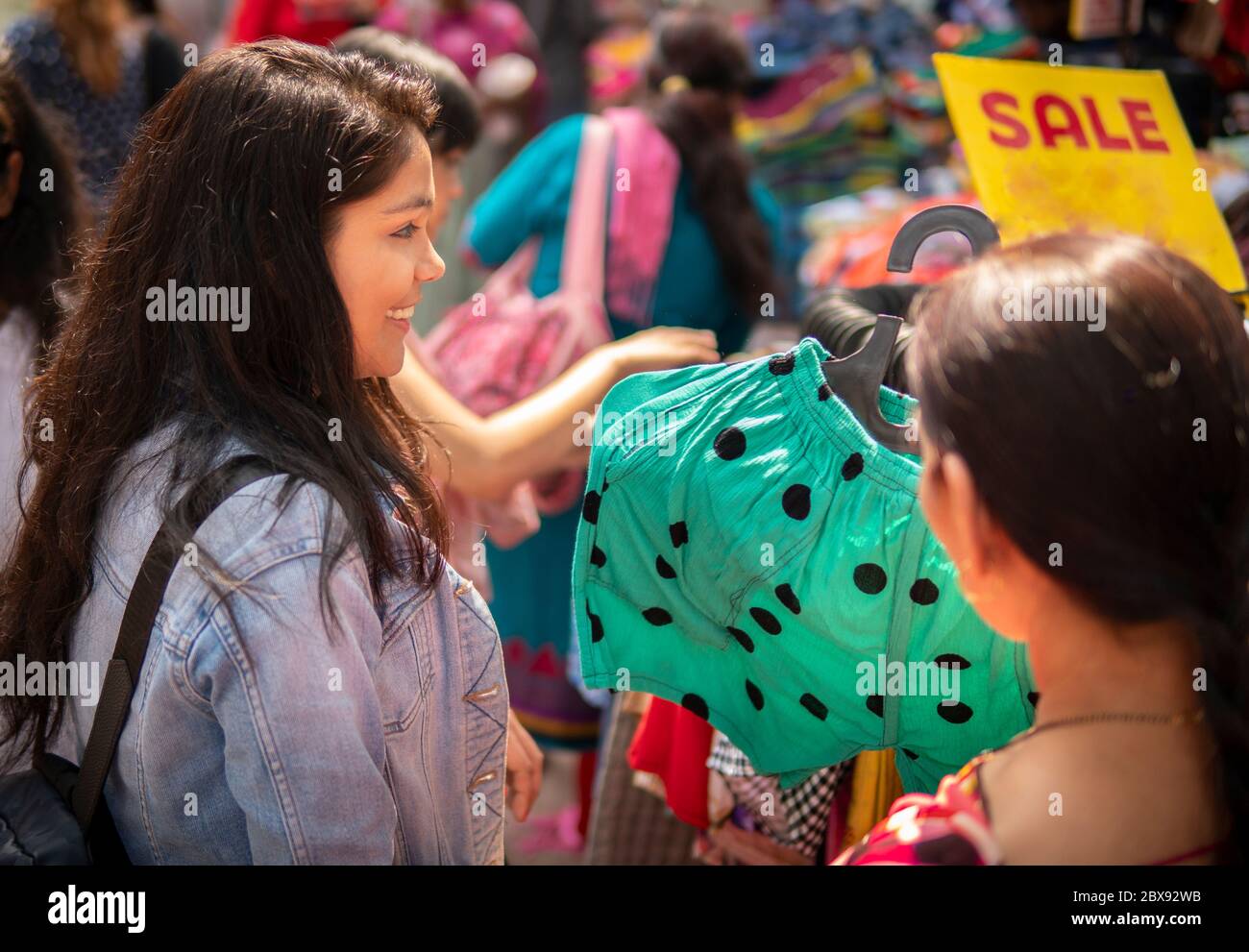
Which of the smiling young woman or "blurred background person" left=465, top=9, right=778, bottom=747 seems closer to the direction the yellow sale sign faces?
the smiling young woman

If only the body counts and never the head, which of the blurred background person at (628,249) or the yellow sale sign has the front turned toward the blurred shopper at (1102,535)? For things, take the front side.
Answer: the yellow sale sign

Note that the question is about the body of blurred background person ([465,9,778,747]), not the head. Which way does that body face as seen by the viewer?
away from the camera

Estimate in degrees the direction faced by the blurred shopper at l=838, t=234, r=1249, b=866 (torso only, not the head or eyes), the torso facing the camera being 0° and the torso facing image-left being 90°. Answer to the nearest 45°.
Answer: approximately 135°

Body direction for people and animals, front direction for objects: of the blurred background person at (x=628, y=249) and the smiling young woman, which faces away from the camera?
the blurred background person

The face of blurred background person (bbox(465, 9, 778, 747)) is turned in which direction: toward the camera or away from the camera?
away from the camera

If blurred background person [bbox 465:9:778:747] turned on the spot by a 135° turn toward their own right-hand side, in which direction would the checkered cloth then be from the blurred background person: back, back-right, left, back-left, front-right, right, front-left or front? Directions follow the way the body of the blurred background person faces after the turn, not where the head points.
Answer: front-right

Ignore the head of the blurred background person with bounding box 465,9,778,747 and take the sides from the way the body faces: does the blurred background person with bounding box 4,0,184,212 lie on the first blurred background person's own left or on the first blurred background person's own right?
on the first blurred background person's own left

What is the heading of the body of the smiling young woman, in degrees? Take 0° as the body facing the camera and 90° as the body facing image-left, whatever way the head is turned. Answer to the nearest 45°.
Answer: approximately 270°

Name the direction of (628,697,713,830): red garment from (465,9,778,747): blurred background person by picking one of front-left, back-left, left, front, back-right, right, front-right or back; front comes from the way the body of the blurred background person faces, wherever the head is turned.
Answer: back

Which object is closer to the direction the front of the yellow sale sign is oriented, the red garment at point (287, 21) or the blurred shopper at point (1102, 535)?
the blurred shopper
